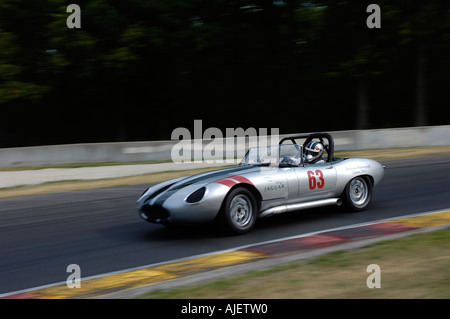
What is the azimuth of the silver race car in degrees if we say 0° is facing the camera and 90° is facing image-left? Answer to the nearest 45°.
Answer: approximately 45°

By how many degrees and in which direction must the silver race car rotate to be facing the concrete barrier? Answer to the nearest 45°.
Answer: approximately 135° to its right

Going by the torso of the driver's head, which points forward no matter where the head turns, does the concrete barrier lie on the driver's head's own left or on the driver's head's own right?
on the driver's head's own right

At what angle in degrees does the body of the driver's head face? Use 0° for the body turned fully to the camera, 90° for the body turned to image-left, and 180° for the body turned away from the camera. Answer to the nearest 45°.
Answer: approximately 45°
